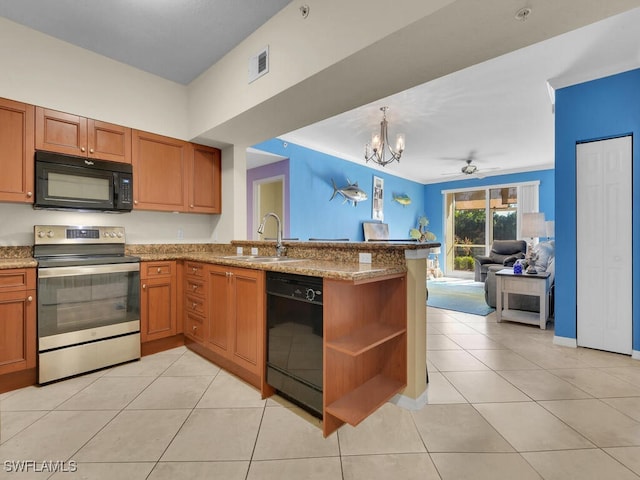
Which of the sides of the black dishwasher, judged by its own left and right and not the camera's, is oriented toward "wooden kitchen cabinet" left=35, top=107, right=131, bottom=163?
right

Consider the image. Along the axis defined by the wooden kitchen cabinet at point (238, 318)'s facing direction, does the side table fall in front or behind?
behind

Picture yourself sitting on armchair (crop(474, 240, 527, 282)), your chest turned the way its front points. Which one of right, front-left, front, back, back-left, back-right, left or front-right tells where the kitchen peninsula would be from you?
front-left

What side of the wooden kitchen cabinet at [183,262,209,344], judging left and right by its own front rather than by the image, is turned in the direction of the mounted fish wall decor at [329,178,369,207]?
back

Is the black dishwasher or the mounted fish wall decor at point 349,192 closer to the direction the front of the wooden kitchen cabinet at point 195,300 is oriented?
the black dishwasher

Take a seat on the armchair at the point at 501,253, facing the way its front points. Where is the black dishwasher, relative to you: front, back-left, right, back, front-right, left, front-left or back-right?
front-left

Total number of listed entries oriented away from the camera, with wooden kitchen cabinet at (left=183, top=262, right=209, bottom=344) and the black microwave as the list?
0

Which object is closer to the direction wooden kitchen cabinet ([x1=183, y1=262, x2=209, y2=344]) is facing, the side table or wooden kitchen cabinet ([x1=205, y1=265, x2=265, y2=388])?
the wooden kitchen cabinet

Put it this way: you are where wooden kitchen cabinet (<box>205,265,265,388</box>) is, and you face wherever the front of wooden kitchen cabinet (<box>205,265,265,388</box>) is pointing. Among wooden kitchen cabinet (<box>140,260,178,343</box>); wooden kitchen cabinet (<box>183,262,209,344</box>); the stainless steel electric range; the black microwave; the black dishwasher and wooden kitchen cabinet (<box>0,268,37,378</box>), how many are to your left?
1

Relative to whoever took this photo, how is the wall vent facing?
facing the viewer and to the left of the viewer

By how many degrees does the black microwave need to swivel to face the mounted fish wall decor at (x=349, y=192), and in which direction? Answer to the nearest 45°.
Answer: approximately 90° to its left

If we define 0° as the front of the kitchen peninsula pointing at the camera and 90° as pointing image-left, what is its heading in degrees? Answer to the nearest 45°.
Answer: approximately 45°

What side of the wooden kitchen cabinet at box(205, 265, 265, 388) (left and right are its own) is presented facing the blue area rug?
back

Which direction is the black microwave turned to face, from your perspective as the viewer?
facing the viewer

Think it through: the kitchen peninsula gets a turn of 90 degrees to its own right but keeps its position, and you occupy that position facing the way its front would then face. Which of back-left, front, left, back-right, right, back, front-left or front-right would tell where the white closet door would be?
back-right

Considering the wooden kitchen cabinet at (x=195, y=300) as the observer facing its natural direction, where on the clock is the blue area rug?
The blue area rug is roughly at 7 o'clock from the wooden kitchen cabinet.

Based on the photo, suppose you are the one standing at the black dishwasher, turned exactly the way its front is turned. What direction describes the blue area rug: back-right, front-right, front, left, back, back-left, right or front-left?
back

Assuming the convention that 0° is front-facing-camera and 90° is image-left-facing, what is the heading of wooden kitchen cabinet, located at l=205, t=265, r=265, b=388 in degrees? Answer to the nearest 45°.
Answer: approximately 45°

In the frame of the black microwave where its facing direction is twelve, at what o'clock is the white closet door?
The white closet door is roughly at 10 o'clock from the black microwave.
